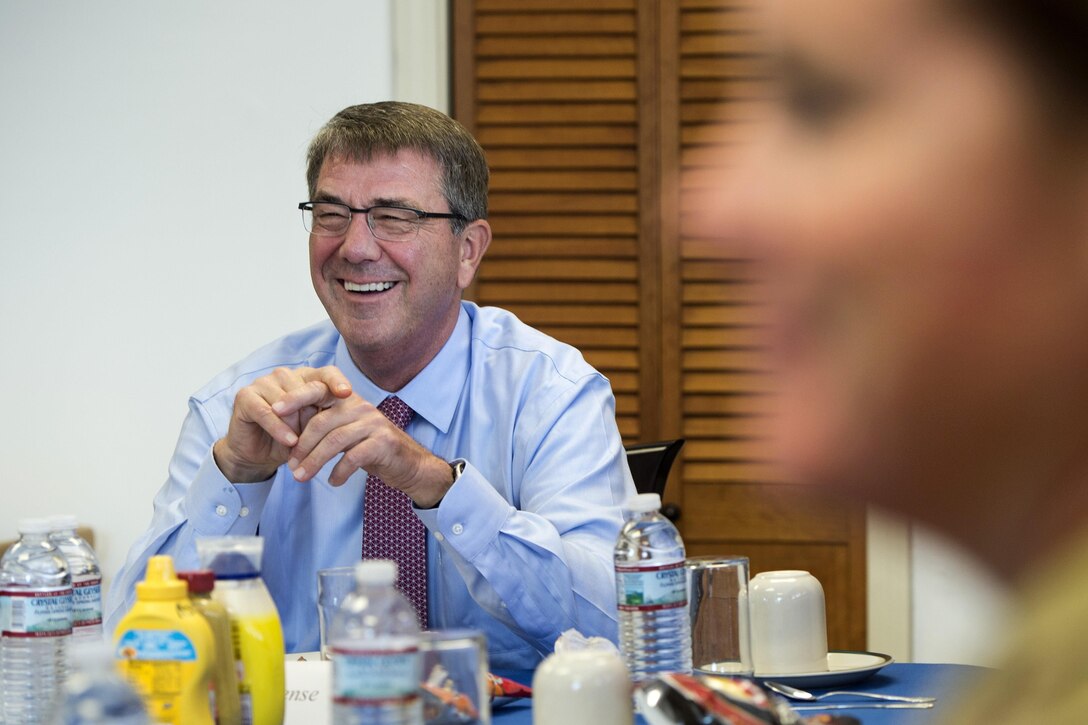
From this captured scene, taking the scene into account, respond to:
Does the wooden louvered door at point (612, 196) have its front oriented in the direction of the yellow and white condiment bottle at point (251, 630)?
yes

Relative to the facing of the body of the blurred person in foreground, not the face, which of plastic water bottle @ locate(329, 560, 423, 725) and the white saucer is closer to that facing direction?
the plastic water bottle

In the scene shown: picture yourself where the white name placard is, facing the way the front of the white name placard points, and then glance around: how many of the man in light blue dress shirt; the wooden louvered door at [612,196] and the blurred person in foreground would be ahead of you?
1

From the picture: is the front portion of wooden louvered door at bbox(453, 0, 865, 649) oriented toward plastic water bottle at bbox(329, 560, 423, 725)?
yes

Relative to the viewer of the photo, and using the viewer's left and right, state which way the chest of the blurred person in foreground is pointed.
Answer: facing to the left of the viewer

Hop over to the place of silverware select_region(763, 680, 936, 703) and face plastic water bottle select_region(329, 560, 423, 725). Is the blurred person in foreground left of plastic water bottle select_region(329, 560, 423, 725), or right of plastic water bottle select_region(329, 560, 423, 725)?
left

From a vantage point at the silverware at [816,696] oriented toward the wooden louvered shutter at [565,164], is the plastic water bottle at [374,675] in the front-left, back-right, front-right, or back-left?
back-left

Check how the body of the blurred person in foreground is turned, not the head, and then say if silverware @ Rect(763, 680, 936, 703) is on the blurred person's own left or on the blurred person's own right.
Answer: on the blurred person's own right

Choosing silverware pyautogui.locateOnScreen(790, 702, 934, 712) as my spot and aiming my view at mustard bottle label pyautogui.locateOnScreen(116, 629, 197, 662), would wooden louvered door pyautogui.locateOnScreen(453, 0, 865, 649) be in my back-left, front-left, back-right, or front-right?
back-right

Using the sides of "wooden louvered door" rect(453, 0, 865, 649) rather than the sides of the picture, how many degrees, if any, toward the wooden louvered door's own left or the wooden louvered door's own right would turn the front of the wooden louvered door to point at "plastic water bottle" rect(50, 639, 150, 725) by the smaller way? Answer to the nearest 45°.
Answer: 0° — it already faces it

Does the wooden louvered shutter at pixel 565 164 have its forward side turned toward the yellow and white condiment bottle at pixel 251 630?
yes
